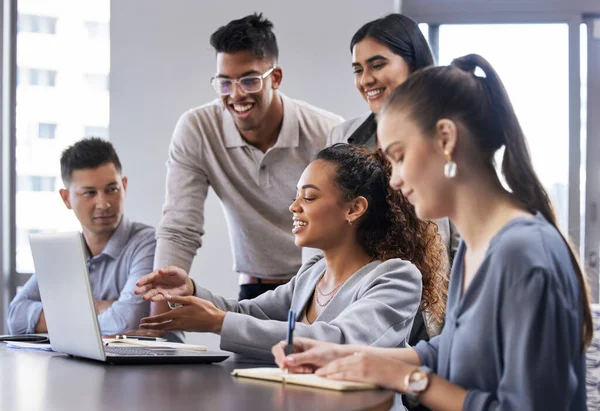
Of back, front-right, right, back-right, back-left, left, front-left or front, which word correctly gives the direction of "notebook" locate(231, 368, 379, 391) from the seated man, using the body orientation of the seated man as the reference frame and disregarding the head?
front

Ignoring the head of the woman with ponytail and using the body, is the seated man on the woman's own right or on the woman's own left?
on the woman's own right

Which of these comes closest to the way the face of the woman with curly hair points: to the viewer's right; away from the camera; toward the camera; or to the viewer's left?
to the viewer's left

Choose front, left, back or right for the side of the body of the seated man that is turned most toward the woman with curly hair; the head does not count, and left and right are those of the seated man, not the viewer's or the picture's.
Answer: left

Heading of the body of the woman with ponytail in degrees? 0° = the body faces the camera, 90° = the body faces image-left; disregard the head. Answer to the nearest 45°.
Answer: approximately 90°

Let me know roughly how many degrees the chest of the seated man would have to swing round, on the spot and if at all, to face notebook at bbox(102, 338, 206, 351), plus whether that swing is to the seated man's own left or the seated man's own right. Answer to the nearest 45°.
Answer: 0° — they already face it

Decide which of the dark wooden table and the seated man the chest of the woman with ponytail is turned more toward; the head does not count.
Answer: the dark wooden table

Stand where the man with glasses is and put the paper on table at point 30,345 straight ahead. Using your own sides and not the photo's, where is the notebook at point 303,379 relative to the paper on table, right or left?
left

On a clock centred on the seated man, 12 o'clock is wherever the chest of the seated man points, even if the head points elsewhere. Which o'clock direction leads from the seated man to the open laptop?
The open laptop is roughly at 12 o'clock from the seated man.

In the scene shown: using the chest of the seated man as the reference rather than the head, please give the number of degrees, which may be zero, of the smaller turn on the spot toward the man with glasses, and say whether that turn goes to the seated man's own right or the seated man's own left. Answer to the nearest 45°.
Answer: approximately 45° to the seated man's own left

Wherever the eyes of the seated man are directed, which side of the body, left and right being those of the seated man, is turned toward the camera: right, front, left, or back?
front

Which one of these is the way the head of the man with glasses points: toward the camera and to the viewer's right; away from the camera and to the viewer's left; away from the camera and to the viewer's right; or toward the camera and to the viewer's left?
toward the camera and to the viewer's left

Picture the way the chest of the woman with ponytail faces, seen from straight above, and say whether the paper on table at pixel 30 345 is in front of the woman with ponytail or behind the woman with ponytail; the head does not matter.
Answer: in front

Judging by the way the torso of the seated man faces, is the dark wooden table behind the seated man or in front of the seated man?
in front
